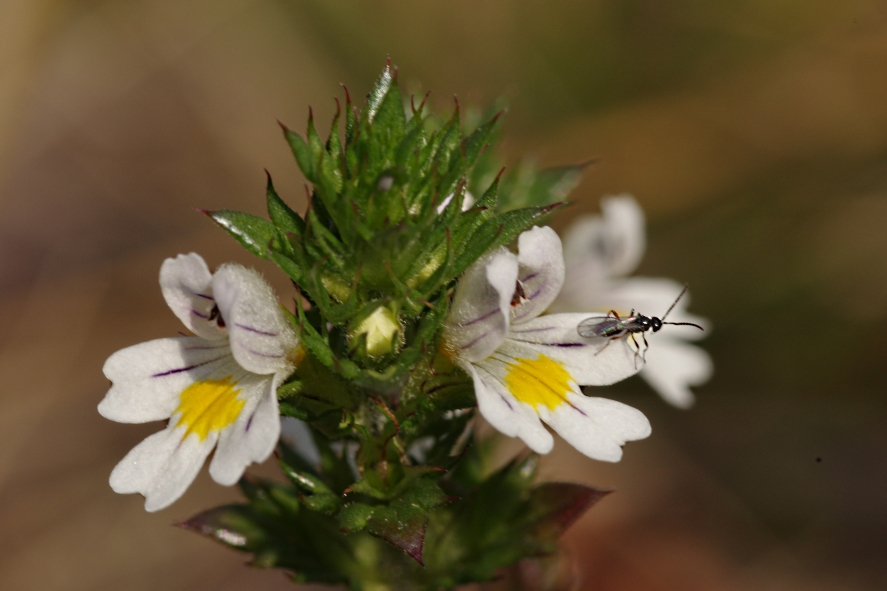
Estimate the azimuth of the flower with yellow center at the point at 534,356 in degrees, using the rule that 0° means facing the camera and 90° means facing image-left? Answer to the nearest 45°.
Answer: approximately 315°

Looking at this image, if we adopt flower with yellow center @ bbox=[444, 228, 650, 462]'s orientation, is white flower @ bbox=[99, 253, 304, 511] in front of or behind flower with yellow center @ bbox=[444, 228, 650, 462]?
behind
